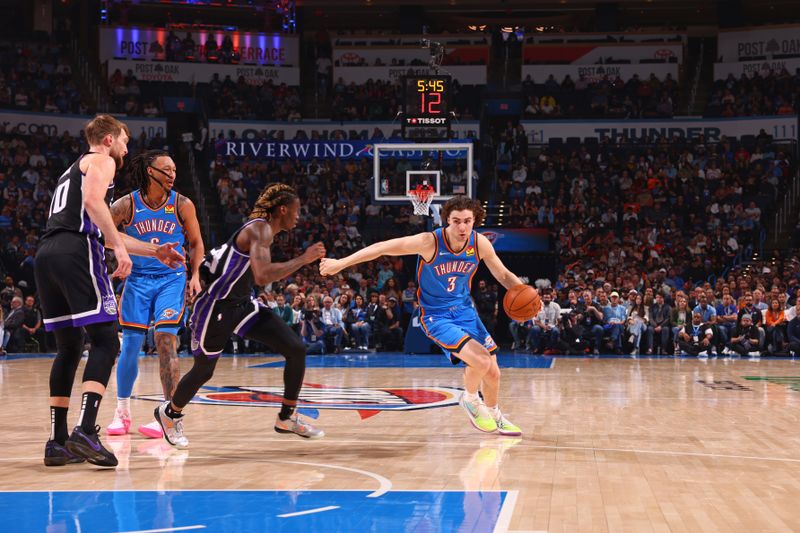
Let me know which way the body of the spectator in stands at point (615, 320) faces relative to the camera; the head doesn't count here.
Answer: toward the camera

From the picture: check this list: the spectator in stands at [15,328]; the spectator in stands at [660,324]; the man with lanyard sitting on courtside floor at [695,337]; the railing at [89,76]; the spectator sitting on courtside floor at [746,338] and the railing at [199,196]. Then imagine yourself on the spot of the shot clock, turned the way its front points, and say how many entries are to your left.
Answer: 3

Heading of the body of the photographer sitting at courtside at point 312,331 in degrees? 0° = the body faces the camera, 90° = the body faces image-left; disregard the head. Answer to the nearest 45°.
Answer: approximately 0°

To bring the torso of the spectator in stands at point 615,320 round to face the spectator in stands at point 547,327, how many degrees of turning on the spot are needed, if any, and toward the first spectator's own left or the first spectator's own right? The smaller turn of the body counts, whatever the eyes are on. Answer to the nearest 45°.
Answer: approximately 90° to the first spectator's own right

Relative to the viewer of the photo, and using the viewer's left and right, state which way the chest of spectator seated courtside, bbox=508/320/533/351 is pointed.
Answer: facing the viewer

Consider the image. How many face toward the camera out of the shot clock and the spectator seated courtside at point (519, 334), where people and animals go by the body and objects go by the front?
2

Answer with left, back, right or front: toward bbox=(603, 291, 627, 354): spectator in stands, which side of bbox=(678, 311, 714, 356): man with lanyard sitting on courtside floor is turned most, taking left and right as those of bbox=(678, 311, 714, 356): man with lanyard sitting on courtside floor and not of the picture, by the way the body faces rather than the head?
right

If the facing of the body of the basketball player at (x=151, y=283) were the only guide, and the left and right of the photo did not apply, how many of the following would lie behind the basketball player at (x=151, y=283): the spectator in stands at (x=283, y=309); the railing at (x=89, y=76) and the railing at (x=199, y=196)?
3

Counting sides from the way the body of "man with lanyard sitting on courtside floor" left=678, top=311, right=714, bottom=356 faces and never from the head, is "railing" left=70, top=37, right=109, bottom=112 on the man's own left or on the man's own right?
on the man's own right

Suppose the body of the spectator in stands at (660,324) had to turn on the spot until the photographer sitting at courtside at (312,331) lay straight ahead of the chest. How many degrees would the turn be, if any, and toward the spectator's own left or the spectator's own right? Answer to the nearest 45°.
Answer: approximately 90° to the spectator's own right

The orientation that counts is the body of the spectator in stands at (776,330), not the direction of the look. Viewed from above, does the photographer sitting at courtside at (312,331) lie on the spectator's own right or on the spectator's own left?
on the spectator's own right

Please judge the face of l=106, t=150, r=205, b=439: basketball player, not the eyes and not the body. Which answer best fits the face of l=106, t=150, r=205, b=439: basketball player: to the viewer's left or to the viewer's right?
to the viewer's right

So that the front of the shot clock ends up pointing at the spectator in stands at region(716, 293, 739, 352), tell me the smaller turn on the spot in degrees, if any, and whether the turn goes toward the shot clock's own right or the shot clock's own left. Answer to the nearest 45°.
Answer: approximately 90° to the shot clock's own left
